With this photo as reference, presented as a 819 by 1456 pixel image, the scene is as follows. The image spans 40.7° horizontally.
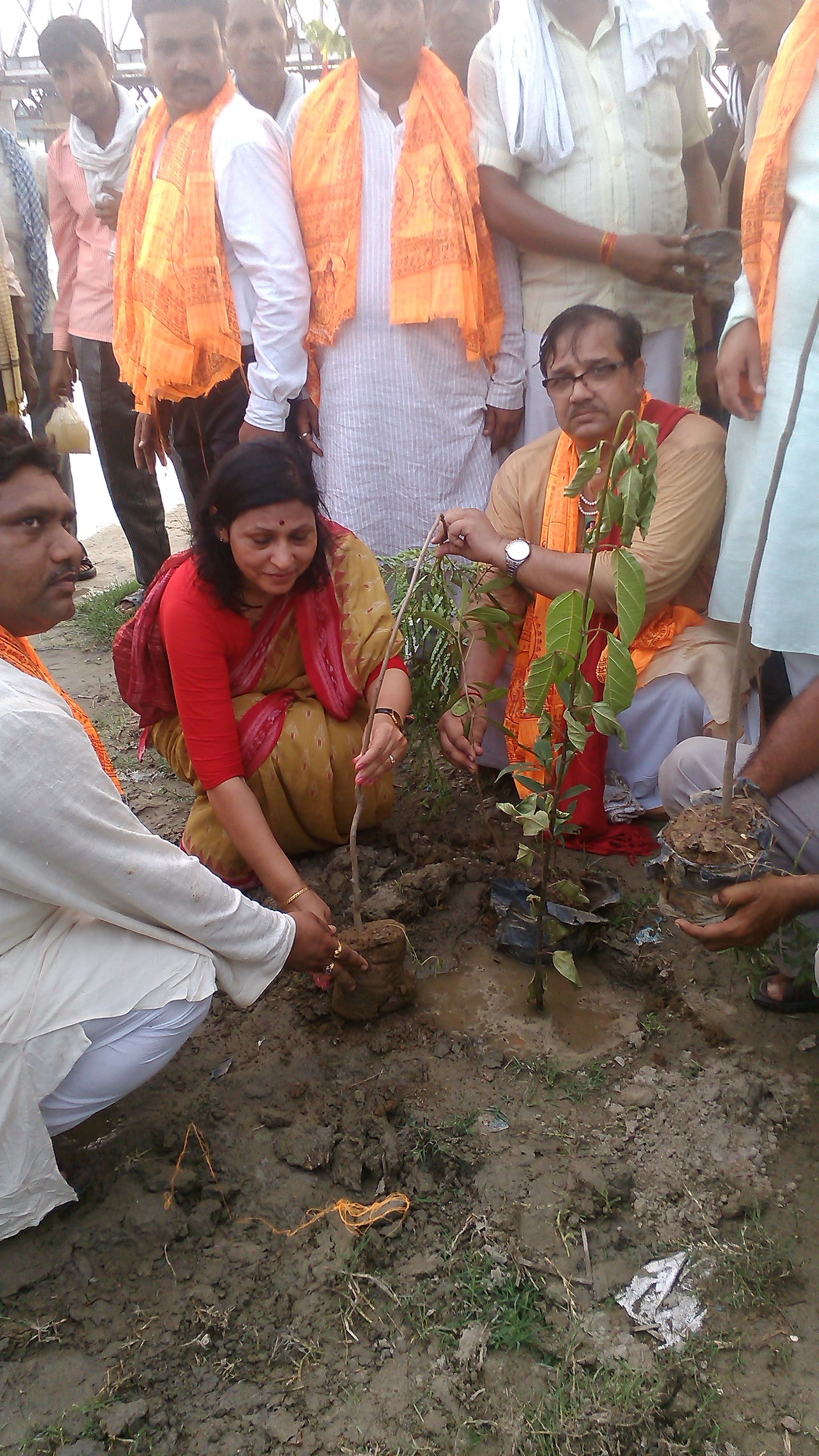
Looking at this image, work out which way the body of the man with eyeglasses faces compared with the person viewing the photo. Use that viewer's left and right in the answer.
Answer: facing the viewer and to the left of the viewer

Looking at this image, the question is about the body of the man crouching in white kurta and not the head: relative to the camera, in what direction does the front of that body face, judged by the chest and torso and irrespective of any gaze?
to the viewer's right

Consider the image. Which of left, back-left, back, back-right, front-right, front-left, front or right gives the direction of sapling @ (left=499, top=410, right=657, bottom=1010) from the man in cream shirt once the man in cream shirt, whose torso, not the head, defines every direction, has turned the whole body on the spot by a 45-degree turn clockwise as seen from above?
front-left

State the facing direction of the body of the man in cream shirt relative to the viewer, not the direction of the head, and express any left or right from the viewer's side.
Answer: facing the viewer

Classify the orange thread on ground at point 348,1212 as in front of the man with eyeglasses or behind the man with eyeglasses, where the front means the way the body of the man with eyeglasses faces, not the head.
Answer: in front

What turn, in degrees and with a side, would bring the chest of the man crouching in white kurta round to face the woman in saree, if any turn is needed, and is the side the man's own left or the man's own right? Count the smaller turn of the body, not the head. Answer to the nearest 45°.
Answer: approximately 45° to the man's own left

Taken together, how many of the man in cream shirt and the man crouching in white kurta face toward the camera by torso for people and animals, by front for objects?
1

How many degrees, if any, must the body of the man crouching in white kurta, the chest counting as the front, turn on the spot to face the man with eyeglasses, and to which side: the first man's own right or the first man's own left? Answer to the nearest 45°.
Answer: approximately 45° to the first man's own left

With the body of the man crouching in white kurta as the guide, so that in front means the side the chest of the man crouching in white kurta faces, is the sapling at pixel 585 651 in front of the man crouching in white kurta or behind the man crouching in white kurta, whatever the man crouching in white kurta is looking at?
in front

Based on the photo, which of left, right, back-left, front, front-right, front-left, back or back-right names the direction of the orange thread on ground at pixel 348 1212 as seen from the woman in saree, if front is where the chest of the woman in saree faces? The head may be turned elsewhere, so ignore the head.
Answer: front-right

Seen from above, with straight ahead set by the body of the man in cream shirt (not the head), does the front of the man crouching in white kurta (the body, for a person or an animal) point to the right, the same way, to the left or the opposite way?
to the left

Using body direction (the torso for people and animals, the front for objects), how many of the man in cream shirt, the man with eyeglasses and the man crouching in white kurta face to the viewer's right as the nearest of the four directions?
1

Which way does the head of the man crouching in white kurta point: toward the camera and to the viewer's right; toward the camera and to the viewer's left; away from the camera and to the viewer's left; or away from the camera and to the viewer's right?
toward the camera and to the viewer's right

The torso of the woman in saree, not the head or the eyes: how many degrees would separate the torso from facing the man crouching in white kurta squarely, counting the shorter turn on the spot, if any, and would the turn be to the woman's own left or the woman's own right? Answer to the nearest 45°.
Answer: approximately 45° to the woman's own right
